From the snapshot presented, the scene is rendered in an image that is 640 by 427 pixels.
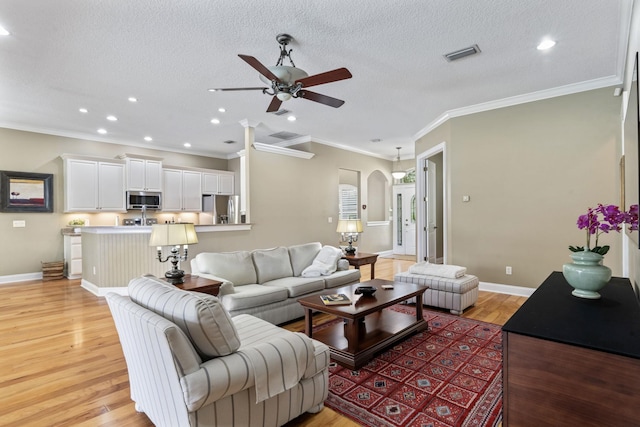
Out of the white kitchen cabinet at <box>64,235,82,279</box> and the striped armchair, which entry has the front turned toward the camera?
the white kitchen cabinet

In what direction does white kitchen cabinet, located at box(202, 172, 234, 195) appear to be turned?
toward the camera

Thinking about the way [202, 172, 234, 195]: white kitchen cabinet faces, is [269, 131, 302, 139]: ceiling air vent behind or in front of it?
in front

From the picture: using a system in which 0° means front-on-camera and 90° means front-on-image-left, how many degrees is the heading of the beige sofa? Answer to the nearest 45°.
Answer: approximately 315°

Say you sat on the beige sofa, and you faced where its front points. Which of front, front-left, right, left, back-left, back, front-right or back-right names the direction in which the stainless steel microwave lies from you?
back

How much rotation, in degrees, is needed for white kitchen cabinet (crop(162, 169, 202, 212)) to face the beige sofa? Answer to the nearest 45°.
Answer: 0° — it already faces it

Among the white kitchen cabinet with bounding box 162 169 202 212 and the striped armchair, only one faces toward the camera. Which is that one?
the white kitchen cabinet

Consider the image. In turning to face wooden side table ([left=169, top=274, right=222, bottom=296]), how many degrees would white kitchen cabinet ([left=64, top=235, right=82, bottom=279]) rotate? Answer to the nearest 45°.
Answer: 0° — it already faces it

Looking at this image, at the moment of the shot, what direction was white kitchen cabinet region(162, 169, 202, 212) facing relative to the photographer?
facing the viewer

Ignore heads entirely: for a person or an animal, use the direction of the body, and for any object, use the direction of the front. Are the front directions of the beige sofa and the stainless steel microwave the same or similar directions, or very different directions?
same or similar directions

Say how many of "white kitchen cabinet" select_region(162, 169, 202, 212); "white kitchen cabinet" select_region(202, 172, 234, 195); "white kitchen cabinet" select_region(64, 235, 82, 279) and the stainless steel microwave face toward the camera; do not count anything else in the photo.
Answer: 4

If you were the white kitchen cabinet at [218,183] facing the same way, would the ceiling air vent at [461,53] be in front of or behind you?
in front

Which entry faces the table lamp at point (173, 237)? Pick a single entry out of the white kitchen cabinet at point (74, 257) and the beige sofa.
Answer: the white kitchen cabinet

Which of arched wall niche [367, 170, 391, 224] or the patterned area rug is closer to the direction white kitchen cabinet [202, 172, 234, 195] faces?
the patterned area rug

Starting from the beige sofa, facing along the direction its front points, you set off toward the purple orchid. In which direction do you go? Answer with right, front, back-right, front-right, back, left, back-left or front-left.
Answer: front

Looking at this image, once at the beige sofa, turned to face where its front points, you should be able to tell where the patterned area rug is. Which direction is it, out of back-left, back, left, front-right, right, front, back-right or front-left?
front

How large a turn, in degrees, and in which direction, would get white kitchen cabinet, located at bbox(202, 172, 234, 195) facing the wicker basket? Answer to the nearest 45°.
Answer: approximately 45° to its right

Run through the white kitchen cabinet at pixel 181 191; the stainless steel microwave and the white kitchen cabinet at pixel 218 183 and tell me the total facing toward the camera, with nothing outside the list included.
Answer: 3

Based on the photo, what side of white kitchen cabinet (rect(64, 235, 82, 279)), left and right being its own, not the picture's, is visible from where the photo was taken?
front
